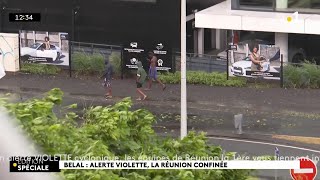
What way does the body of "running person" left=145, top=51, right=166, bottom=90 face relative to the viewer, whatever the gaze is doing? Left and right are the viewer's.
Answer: facing to the left of the viewer

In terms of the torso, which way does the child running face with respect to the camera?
to the viewer's left

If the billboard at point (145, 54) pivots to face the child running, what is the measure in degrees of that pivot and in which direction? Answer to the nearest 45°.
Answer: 0° — it already faces them

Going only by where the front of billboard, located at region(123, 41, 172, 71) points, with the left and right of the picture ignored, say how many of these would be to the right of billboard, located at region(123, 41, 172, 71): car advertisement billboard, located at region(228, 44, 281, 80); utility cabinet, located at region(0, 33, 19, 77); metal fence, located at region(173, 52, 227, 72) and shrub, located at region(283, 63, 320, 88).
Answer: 1

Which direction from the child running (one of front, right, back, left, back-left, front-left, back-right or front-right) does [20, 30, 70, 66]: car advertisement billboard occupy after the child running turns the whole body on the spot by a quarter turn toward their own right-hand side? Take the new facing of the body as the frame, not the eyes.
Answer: front-left

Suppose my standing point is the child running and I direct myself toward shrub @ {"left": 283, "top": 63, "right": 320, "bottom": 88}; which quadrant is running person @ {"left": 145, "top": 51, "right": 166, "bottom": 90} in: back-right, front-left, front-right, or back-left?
front-left

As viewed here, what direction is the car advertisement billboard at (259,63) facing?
toward the camera

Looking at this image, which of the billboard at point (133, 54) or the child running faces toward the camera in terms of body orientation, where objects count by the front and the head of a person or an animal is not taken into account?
the billboard

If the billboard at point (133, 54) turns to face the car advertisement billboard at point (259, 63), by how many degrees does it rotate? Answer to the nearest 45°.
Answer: approximately 90° to its left

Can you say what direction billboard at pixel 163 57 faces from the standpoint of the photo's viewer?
facing the viewer

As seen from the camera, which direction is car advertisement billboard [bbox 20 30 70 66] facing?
toward the camera

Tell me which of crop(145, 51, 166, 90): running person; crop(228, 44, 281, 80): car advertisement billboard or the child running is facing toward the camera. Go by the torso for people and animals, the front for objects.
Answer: the car advertisement billboard

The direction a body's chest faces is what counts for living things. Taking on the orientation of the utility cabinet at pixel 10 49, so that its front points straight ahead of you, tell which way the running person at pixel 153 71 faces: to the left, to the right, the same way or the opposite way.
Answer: to the right

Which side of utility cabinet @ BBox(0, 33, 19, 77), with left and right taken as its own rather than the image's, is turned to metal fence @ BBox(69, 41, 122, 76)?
left

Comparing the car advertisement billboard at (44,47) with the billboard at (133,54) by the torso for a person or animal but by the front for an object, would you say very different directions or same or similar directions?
same or similar directions

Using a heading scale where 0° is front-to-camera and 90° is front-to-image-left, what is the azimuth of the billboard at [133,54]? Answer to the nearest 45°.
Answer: approximately 0°
